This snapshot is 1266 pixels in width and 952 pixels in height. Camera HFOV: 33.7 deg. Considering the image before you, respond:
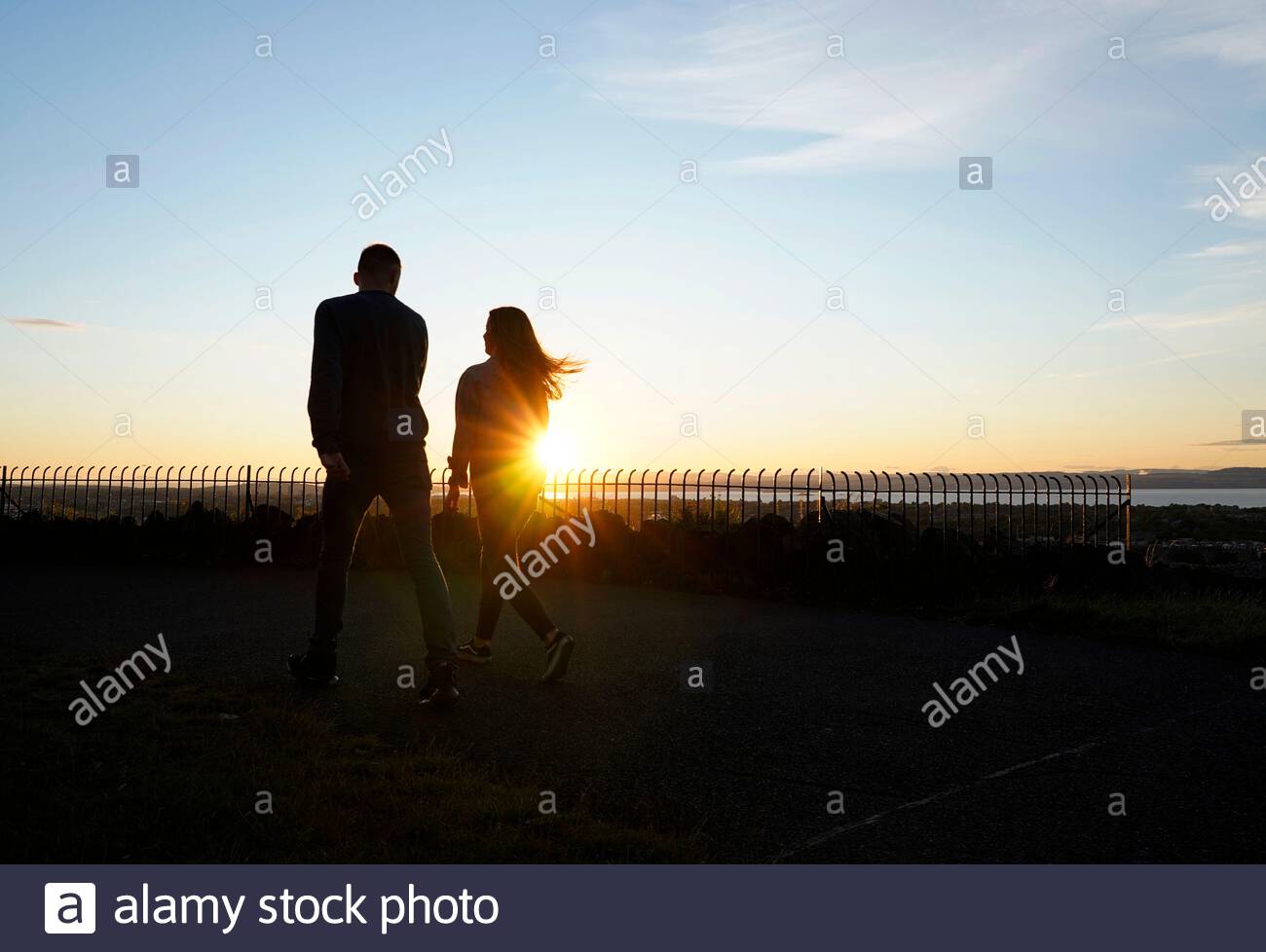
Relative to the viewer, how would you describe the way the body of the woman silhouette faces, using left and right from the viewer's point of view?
facing away from the viewer and to the left of the viewer

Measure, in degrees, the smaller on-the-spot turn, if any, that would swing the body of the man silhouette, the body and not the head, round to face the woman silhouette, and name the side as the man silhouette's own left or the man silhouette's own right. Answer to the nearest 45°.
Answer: approximately 90° to the man silhouette's own right

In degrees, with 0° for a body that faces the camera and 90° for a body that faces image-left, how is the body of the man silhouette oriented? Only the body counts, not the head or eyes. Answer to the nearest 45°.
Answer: approximately 135°

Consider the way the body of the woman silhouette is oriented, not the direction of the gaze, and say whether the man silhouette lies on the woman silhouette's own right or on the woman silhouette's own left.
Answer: on the woman silhouette's own left
